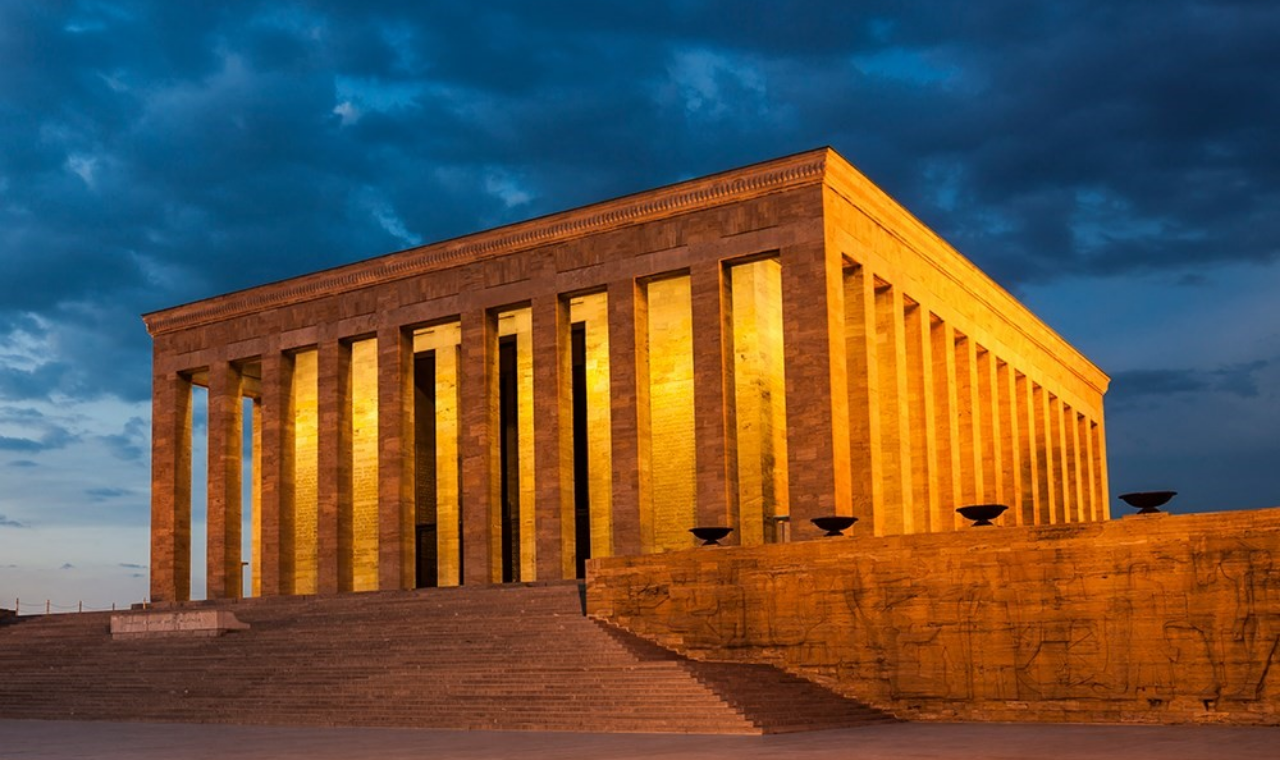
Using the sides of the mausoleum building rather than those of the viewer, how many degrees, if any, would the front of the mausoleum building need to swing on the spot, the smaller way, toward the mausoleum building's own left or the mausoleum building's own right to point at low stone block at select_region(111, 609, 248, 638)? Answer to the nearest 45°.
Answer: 0° — it already faces it

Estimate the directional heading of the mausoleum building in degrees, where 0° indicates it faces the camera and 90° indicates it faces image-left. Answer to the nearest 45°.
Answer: approximately 45°

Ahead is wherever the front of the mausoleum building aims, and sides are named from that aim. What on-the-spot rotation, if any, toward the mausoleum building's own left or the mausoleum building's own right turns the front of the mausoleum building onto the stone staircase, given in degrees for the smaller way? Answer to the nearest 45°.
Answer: approximately 45° to the mausoleum building's own left

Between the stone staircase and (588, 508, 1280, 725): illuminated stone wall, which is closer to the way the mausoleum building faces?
the stone staircase
